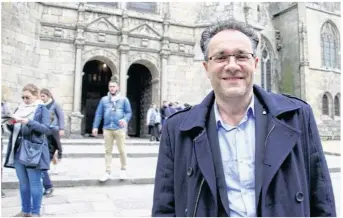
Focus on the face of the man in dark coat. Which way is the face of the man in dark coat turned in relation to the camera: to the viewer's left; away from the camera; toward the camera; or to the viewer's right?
toward the camera

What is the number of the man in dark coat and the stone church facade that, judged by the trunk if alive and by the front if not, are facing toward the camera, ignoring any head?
2

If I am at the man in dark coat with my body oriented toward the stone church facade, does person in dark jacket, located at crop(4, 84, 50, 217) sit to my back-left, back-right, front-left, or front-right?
front-left

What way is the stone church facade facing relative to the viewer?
toward the camera

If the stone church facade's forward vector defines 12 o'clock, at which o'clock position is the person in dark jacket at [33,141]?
The person in dark jacket is roughly at 12 o'clock from the stone church facade.

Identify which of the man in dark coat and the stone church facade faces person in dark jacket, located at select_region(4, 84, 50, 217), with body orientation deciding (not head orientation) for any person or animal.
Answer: the stone church facade

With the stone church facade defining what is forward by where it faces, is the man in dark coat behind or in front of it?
in front

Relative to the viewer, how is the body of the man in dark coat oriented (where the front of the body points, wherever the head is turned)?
toward the camera

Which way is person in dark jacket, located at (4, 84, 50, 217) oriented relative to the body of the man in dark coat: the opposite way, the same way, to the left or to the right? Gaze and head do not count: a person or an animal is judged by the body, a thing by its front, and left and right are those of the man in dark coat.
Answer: the same way

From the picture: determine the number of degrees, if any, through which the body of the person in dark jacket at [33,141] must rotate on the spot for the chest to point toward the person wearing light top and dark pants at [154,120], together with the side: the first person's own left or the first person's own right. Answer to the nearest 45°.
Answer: approximately 180°

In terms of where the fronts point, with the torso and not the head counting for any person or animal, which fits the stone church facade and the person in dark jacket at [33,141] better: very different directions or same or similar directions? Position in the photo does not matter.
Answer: same or similar directions

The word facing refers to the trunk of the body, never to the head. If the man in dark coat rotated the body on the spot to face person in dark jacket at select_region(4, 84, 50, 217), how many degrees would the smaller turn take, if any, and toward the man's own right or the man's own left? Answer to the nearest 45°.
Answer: approximately 135° to the man's own right

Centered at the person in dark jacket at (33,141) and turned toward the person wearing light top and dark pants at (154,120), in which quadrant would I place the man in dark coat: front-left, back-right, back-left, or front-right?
back-right

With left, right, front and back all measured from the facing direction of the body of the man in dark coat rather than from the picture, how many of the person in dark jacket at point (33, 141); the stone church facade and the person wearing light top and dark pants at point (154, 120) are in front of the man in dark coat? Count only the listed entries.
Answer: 0

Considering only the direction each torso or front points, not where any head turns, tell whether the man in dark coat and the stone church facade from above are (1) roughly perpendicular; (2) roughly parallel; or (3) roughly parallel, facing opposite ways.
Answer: roughly parallel

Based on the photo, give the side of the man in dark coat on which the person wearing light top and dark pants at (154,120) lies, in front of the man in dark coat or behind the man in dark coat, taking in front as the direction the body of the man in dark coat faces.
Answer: behind

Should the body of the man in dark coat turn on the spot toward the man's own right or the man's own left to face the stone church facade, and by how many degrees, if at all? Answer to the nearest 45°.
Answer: approximately 180°
